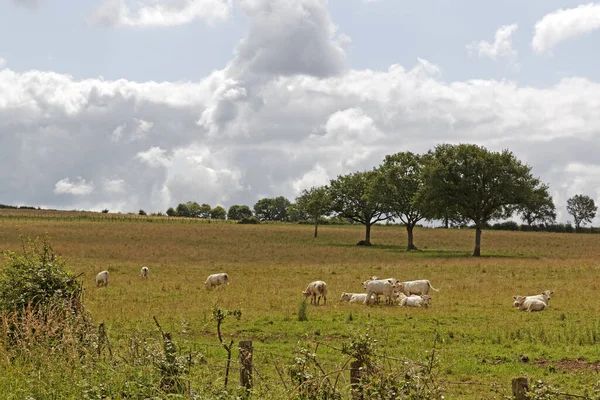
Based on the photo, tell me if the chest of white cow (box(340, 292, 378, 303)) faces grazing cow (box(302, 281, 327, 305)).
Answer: yes

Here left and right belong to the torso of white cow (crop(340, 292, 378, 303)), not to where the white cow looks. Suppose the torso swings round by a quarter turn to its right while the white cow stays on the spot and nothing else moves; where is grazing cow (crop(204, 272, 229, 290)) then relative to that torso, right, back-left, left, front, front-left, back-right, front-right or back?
front-left

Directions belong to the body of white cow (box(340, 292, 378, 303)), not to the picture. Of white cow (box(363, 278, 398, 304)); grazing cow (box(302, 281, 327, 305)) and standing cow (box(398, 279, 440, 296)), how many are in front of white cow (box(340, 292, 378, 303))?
1

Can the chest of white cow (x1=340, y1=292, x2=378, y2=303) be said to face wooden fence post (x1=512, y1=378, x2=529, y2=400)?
no

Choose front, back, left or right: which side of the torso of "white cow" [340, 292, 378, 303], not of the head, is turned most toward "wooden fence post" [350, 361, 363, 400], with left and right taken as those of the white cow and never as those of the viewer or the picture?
left

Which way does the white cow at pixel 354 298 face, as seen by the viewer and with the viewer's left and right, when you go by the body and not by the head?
facing to the left of the viewer

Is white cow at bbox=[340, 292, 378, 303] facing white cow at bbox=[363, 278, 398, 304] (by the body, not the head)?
no

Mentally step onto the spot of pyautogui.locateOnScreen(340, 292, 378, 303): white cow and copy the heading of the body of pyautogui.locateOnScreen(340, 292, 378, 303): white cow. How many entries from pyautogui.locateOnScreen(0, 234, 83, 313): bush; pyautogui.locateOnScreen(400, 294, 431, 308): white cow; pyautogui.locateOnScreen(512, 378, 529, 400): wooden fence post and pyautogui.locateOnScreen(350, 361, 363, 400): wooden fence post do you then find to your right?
0
